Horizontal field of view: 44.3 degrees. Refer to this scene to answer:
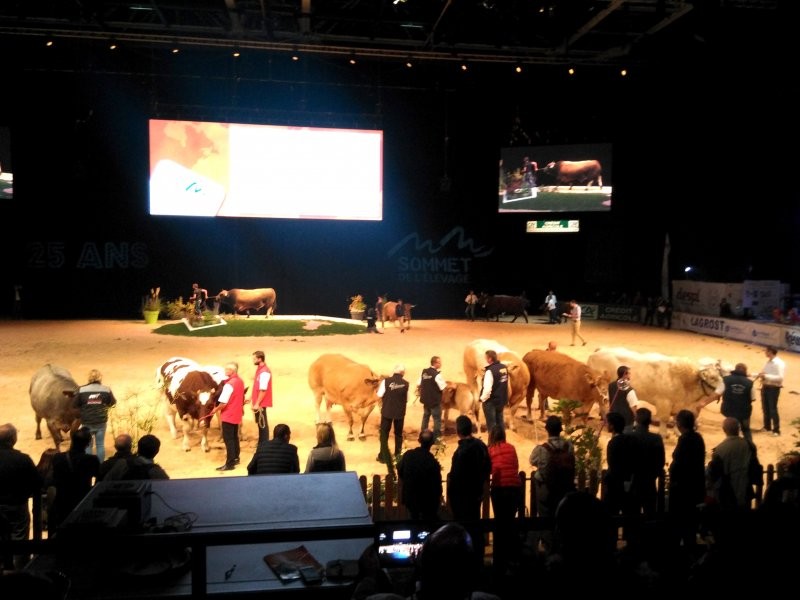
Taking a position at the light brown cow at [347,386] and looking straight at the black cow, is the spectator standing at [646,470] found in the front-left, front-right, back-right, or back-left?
back-right

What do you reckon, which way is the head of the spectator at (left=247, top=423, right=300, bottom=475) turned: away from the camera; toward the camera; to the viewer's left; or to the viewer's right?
away from the camera

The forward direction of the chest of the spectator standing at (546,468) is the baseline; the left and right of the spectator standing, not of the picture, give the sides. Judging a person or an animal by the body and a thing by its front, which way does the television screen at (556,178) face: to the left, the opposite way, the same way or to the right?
the opposite way

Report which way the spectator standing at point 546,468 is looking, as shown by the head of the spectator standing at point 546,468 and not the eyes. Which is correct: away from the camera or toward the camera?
away from the camera

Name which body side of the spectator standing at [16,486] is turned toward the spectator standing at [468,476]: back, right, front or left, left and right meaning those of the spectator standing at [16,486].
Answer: right

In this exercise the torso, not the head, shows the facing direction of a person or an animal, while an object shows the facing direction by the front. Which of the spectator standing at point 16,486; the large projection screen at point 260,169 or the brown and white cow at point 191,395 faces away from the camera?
the spectator standing

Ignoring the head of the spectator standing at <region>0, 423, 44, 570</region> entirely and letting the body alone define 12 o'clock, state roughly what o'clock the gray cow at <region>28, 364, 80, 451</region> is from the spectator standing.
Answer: The gray cow is roughly at 12 o'clock from the spectator standing.

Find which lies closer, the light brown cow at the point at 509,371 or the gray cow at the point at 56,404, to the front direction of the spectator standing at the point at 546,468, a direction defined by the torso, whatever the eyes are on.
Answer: the light brown cow

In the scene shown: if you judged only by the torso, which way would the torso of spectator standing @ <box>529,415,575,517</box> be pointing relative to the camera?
away from the camera

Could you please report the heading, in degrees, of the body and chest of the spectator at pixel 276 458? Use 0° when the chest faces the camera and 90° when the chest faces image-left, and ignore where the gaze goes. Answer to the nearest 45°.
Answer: approximately 180°
